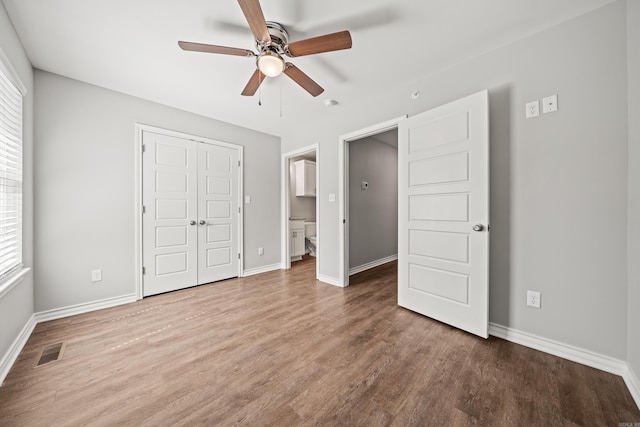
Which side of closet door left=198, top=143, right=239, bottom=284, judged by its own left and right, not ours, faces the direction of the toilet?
left

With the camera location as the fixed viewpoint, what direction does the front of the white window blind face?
facing to the right of the viewer

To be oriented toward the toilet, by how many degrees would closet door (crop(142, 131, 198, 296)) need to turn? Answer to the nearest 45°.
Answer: approximately 45° to its left

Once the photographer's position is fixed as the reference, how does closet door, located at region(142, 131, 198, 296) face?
facing the viewer and to the right of the viewer

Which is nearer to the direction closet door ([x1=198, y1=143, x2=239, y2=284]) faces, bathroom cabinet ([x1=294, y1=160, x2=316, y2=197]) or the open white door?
the open white door

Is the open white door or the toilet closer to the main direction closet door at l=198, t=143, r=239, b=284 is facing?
the open white door

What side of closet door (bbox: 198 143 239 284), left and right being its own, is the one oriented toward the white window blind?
right

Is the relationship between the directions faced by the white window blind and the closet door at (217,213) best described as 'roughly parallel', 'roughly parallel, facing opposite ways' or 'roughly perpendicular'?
roughly perpendicular

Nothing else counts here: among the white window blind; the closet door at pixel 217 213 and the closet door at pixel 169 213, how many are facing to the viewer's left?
0

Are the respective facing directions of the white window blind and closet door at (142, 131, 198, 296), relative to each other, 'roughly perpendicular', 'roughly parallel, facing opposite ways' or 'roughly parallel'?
roughly perpendicular

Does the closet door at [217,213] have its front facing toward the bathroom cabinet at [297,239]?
no

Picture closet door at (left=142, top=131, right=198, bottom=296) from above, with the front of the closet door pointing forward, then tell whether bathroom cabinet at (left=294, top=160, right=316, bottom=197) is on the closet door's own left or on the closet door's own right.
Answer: on the closet door's own left

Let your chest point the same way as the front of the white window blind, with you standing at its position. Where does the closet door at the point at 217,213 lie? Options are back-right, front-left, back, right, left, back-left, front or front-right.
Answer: front

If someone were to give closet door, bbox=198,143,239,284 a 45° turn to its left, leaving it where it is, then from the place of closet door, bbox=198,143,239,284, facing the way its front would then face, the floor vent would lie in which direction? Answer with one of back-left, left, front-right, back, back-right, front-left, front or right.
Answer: back-right

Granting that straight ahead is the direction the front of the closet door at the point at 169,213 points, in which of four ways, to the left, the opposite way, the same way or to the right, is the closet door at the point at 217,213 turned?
the same way
